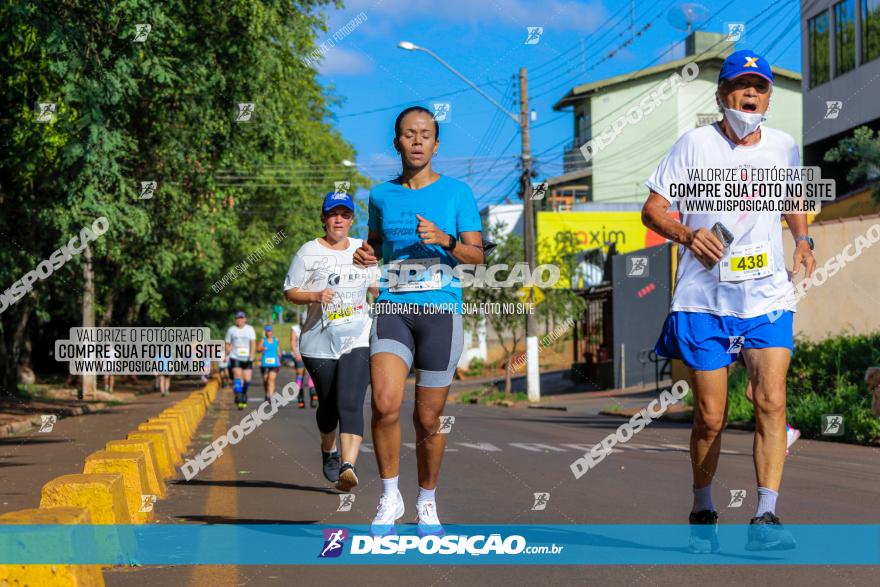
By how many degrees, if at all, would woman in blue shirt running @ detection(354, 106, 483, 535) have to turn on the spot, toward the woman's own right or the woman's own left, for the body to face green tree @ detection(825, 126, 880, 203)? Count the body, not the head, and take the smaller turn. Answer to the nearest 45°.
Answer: approximately 135° to the woman's own left

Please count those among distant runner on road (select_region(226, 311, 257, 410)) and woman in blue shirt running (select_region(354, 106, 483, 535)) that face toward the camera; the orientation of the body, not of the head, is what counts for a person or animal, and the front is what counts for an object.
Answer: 2

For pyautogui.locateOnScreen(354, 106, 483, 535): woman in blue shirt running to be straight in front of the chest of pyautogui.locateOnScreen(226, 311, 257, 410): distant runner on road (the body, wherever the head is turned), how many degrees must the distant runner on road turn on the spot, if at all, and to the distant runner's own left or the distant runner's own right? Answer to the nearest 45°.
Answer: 0° — they already face them

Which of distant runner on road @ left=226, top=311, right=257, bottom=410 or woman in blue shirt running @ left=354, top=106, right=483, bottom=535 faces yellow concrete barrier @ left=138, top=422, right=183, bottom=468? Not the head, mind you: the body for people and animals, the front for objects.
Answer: the distant runner on road

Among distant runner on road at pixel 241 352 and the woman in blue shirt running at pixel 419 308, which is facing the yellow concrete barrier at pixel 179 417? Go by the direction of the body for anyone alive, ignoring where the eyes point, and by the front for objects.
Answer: the distant runner on road

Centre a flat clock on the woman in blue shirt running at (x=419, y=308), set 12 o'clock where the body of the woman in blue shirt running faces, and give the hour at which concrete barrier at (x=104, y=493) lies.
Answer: The concrete barrier is roughly at 3 o'clock from the woman in blue shirt running.

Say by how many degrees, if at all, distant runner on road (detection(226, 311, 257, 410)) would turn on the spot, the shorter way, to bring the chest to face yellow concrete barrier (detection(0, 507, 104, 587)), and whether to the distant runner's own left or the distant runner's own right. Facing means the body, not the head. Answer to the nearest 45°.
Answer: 0° — they already face it

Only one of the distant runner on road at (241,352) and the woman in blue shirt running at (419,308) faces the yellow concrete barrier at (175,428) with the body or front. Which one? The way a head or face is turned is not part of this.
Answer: the distant runner on road

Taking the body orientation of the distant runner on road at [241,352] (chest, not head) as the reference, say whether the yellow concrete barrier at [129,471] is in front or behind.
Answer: in front

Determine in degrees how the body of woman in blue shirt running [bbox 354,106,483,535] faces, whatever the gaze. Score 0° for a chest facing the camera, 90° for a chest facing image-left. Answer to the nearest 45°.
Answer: approximately 0°

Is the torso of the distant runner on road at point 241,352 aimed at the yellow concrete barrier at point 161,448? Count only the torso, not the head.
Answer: yes

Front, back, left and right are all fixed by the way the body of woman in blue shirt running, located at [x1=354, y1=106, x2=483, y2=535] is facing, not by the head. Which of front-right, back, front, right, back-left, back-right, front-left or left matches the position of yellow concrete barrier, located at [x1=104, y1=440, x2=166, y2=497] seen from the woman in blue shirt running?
back-right
